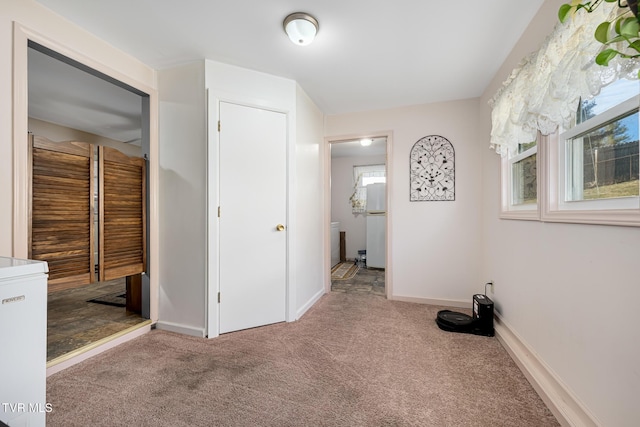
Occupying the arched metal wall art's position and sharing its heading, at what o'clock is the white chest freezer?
The white chest freezer is roughly at 1 o'clock from the arched metal wall art.

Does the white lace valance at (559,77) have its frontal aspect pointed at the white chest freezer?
yes

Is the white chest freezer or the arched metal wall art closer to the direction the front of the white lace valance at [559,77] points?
the white chest freezer

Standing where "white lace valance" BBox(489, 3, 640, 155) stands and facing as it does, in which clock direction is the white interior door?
The white interior door is roughly at 1 o'clock from the white lace valance.

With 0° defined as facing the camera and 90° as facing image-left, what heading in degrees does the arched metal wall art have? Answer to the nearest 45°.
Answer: approximately 0°

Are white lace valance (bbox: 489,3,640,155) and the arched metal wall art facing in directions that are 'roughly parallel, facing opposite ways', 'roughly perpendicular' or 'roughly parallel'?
roughly perpendicular

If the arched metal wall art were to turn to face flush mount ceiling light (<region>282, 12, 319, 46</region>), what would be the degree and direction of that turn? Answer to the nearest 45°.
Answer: approximately 45° to its right

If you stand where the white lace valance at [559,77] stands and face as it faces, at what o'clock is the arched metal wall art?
The arched metal wall art is roughly at 3 o'clock from the white lace valance.

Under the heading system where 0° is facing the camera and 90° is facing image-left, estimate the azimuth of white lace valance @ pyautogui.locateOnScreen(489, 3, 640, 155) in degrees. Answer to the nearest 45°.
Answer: approximately 45°

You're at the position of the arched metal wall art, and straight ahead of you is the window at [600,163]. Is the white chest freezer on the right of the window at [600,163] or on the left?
right

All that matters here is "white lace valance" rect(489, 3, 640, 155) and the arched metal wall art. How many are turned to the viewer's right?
0

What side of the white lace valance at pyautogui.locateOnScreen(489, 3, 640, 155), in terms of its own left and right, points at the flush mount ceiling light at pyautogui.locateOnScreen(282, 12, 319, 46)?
front
